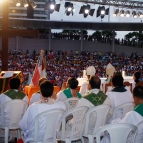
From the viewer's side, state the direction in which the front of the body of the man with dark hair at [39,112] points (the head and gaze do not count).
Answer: away from the camera

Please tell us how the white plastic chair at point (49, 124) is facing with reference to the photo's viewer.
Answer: facing away from the viewer and to the left of the viewer

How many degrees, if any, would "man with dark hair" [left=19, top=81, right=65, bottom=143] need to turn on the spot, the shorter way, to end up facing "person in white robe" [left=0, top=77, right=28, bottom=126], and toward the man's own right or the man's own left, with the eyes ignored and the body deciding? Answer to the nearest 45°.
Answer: approximately 45° to the man's own left

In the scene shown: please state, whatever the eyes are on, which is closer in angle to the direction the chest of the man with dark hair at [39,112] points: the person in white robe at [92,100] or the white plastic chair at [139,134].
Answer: the person in white robe

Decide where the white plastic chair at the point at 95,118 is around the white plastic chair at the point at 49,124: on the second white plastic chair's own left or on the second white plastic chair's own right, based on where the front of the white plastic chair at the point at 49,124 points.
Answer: on the second white plastic chair's own right

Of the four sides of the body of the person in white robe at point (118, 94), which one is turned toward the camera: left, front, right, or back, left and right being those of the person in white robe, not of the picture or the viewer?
back

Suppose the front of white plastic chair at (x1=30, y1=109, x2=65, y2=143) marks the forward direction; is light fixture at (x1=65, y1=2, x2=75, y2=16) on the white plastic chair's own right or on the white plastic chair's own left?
on the white plastic chair's own right

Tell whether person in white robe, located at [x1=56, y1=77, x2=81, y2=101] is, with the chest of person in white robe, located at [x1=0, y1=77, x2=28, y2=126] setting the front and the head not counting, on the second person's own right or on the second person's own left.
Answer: on the second person's own right

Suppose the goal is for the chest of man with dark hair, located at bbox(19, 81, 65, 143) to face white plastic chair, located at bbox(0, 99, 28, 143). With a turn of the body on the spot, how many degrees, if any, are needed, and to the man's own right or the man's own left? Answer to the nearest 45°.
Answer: approximately 45° to the man's own left

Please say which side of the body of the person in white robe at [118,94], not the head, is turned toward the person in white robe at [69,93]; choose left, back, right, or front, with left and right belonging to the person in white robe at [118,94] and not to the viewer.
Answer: left

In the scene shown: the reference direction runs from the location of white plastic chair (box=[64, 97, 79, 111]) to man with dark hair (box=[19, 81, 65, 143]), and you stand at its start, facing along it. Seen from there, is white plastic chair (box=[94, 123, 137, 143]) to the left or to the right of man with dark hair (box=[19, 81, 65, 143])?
left

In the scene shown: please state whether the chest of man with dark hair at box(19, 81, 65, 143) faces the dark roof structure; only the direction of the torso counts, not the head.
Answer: yes

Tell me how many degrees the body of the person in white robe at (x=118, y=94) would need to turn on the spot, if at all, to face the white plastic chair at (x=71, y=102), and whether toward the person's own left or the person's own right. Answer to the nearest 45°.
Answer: approximately 135° to the person's own left

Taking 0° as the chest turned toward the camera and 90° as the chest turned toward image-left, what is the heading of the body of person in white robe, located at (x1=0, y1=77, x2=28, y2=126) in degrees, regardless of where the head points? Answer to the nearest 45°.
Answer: approximately 180°
